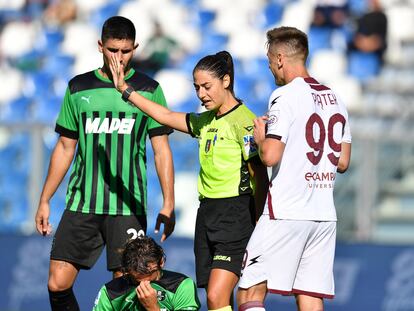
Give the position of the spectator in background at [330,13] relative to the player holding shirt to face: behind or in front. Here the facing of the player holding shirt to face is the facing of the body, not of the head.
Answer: behind

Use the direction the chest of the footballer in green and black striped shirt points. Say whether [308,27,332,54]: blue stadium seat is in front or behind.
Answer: behind

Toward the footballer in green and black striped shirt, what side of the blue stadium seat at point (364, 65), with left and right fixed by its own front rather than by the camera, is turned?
front

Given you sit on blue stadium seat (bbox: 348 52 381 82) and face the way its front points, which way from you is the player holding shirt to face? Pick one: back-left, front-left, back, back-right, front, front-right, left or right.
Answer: front

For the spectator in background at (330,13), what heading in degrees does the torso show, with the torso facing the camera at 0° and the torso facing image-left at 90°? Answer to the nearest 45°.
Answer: approximately 0°

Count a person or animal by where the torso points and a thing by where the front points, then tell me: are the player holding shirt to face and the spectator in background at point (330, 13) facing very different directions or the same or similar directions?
same or similar directions

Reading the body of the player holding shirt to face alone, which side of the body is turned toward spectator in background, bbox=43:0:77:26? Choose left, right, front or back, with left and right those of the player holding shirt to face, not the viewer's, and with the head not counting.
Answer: back

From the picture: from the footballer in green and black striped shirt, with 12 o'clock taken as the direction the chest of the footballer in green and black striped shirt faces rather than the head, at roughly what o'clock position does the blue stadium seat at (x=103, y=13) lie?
The blue stadium seat is roughly at 6 o'clock from the footballer in green and black striped shirt.

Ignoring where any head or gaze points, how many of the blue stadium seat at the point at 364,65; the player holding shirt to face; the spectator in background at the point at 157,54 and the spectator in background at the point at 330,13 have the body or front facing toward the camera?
4

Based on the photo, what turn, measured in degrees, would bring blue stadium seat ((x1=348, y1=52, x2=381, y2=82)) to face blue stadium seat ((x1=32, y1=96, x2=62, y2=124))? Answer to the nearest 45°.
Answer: approximately 90° to its right

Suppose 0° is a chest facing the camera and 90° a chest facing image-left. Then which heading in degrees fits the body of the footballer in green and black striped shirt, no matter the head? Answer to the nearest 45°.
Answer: approximately 0°

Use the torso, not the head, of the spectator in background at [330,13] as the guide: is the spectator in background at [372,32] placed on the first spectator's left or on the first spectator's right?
on the first spectator's left

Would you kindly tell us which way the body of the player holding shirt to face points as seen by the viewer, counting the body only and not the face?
toward the camera
